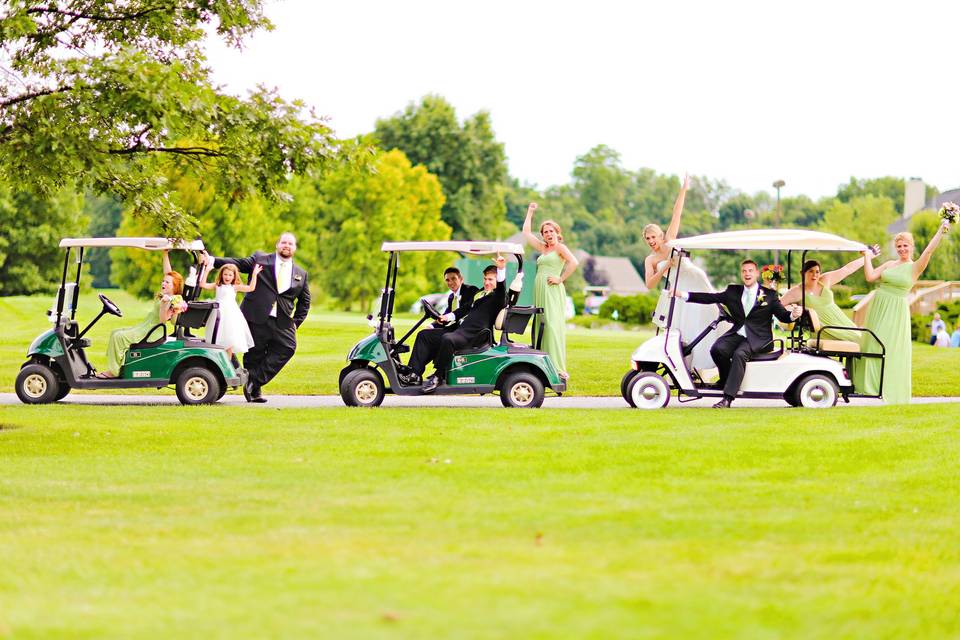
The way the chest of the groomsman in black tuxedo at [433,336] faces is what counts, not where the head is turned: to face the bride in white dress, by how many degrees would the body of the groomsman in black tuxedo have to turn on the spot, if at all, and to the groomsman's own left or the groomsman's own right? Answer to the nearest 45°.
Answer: approximately 135° to the groomsman's own left

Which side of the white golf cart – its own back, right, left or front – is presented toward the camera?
left

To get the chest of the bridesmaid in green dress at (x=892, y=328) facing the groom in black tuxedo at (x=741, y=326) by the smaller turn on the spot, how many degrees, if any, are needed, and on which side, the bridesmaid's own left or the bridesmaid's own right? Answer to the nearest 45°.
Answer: approximately 45° to the bridesmaid's own right

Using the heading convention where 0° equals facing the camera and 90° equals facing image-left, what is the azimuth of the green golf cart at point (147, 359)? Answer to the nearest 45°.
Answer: approximately 90°

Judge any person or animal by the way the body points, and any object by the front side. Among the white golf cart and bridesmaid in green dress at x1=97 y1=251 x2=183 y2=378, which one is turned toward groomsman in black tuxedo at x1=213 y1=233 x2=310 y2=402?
the white golf cart

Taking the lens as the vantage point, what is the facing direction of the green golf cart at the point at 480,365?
facing to the left of the viewer

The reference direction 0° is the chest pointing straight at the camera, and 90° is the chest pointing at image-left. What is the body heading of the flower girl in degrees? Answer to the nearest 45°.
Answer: approximately 0°

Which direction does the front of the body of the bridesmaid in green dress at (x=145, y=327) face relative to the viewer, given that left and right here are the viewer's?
facing to the left of the viewer
